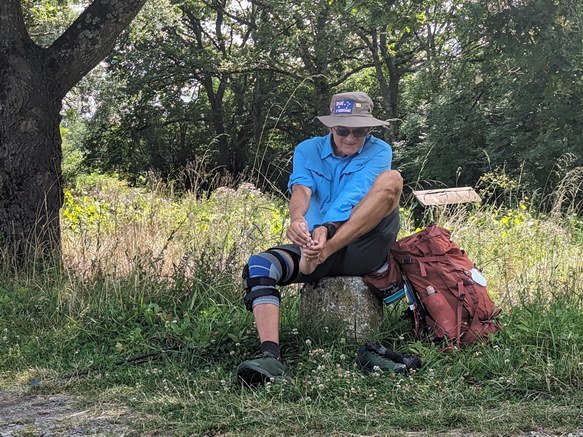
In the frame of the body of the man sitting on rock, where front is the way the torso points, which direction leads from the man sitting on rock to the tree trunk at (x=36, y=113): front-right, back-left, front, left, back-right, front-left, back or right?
right

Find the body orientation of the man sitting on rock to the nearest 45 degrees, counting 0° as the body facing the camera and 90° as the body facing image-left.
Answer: approximately 45°

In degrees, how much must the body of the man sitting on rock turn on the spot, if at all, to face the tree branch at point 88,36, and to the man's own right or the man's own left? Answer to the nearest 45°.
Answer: approximately 90° to the man's own right

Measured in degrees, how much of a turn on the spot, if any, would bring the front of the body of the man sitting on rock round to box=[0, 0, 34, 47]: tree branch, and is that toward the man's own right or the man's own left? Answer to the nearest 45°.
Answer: approximately 90° to the man's own right
